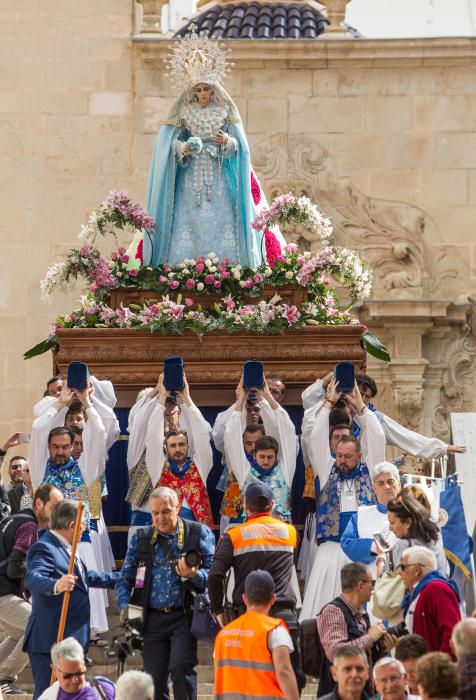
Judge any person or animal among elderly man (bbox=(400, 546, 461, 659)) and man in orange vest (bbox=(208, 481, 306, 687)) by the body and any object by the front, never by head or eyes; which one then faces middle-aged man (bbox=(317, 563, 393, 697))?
elderly man (bbox=(400, 546, 461, 659))

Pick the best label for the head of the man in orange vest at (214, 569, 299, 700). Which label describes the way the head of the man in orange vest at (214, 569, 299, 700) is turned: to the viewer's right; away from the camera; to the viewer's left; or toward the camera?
away from the camera

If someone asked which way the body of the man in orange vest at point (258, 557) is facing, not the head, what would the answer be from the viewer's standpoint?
away from the camera

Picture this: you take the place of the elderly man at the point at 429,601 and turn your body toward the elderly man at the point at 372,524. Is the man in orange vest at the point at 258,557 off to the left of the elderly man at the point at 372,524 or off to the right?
left

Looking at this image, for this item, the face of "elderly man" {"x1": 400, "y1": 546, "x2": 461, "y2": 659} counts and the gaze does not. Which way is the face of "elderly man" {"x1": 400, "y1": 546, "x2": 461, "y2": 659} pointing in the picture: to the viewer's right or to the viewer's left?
to the viewer's left

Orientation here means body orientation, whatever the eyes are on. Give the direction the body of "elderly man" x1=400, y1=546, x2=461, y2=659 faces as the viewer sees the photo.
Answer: to the viewer's left

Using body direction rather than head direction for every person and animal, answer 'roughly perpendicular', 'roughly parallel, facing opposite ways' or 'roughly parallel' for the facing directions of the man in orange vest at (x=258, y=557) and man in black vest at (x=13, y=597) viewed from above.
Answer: roughly perpendicular

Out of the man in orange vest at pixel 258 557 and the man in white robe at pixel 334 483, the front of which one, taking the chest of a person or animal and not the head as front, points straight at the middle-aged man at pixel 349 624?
the man in white robe

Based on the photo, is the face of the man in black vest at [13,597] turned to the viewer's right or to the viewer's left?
to the viewer's right
